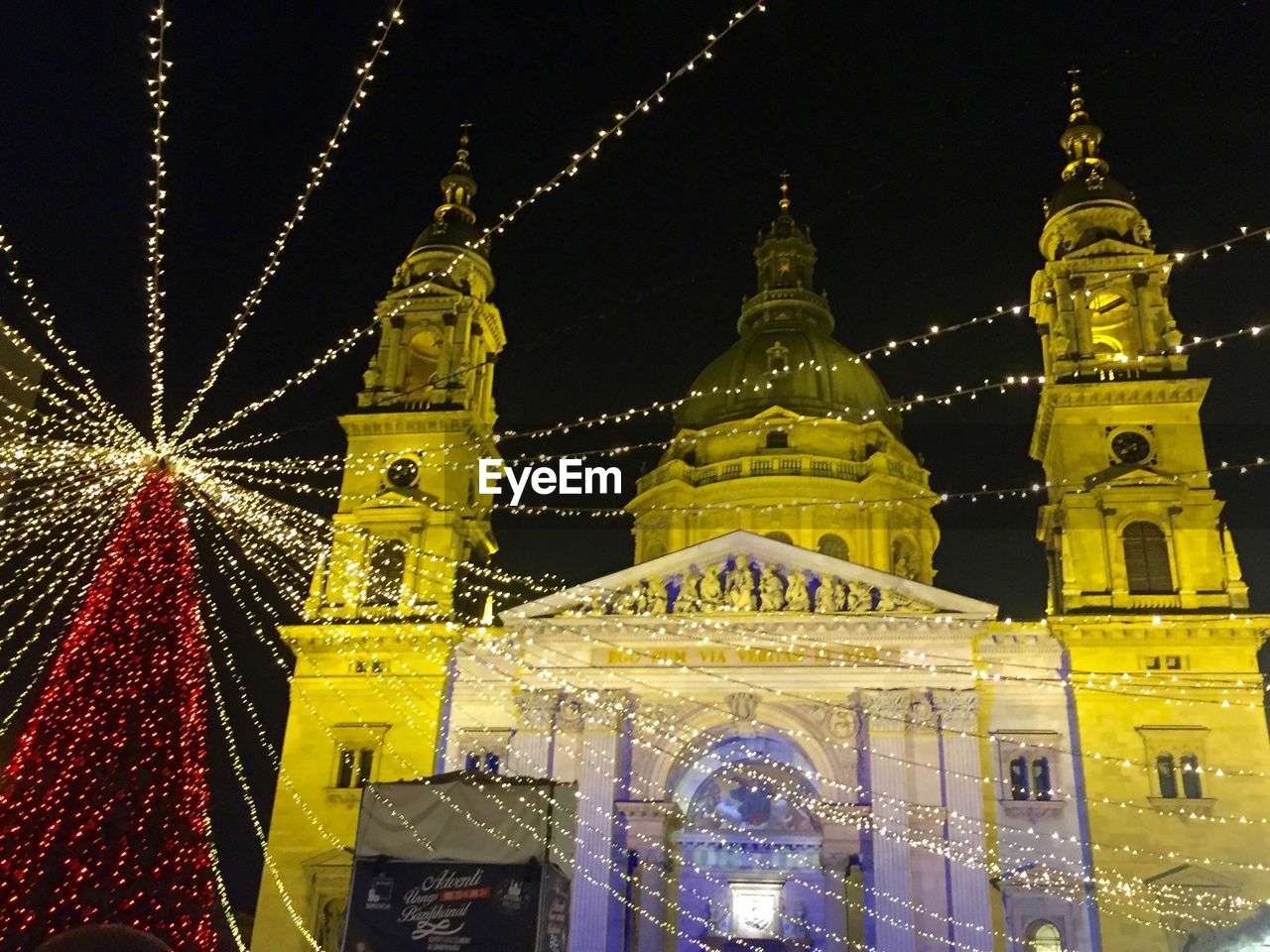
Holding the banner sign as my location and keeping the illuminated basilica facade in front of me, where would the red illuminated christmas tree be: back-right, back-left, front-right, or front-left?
back-left

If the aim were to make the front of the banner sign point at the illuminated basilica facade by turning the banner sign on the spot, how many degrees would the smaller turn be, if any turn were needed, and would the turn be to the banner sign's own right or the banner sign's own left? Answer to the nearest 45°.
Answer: approximately 135° to the banner sign's own left

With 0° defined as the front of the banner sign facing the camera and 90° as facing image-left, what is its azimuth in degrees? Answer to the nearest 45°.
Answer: approximately 0°

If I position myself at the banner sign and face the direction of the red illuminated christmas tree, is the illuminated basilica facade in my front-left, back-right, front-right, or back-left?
back-right

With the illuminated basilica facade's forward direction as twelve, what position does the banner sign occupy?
The banner sign is roughly at 1 o'clock from the illuminated basilica facade.

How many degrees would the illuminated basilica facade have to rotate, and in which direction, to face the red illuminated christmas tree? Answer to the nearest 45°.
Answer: approximately 45° to its right

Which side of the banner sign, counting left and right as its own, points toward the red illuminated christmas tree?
right

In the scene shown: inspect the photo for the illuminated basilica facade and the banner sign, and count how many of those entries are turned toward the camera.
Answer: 2

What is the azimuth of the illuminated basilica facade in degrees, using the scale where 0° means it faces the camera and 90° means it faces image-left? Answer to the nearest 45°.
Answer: approximately 0°

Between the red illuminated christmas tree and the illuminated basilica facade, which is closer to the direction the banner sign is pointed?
the red illuminated christmas tree
